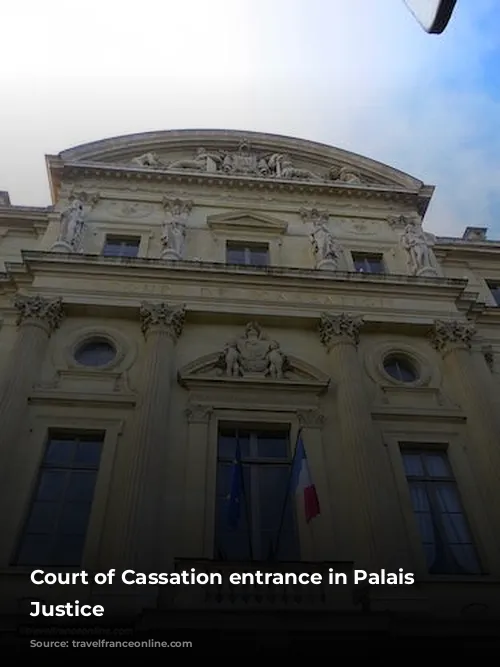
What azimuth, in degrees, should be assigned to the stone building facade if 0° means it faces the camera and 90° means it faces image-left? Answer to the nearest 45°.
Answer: approximately 0°
